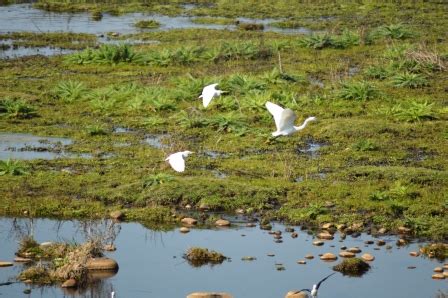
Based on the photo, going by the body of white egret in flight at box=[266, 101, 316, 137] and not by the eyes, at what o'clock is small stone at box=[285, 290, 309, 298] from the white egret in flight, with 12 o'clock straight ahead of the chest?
The small stone is roughly at 3 o'clock from the white egret in flight.

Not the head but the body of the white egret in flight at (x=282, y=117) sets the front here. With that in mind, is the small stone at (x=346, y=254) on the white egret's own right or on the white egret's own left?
on the white egret's own right

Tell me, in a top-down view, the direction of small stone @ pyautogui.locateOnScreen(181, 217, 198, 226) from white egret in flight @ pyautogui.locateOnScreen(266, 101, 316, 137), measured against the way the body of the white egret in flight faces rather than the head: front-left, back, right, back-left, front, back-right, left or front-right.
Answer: back-right

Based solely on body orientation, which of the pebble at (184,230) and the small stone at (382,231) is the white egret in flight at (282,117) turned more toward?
the small stone

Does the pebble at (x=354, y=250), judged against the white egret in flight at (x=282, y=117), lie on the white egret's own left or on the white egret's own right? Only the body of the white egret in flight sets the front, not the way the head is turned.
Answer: on the white egret's own right

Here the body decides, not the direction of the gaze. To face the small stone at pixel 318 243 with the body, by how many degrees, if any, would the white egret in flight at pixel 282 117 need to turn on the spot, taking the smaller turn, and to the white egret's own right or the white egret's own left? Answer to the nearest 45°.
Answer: approximately 90° to the white egret's own right

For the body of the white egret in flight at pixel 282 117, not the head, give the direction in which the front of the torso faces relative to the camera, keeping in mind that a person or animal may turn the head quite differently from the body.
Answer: to the viewer's right

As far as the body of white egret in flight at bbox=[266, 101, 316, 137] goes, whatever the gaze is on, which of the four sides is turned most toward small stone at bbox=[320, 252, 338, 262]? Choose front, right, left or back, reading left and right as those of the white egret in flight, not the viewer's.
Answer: right

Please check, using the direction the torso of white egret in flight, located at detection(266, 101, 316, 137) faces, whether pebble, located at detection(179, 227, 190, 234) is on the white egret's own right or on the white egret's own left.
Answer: on the white egret's own right
